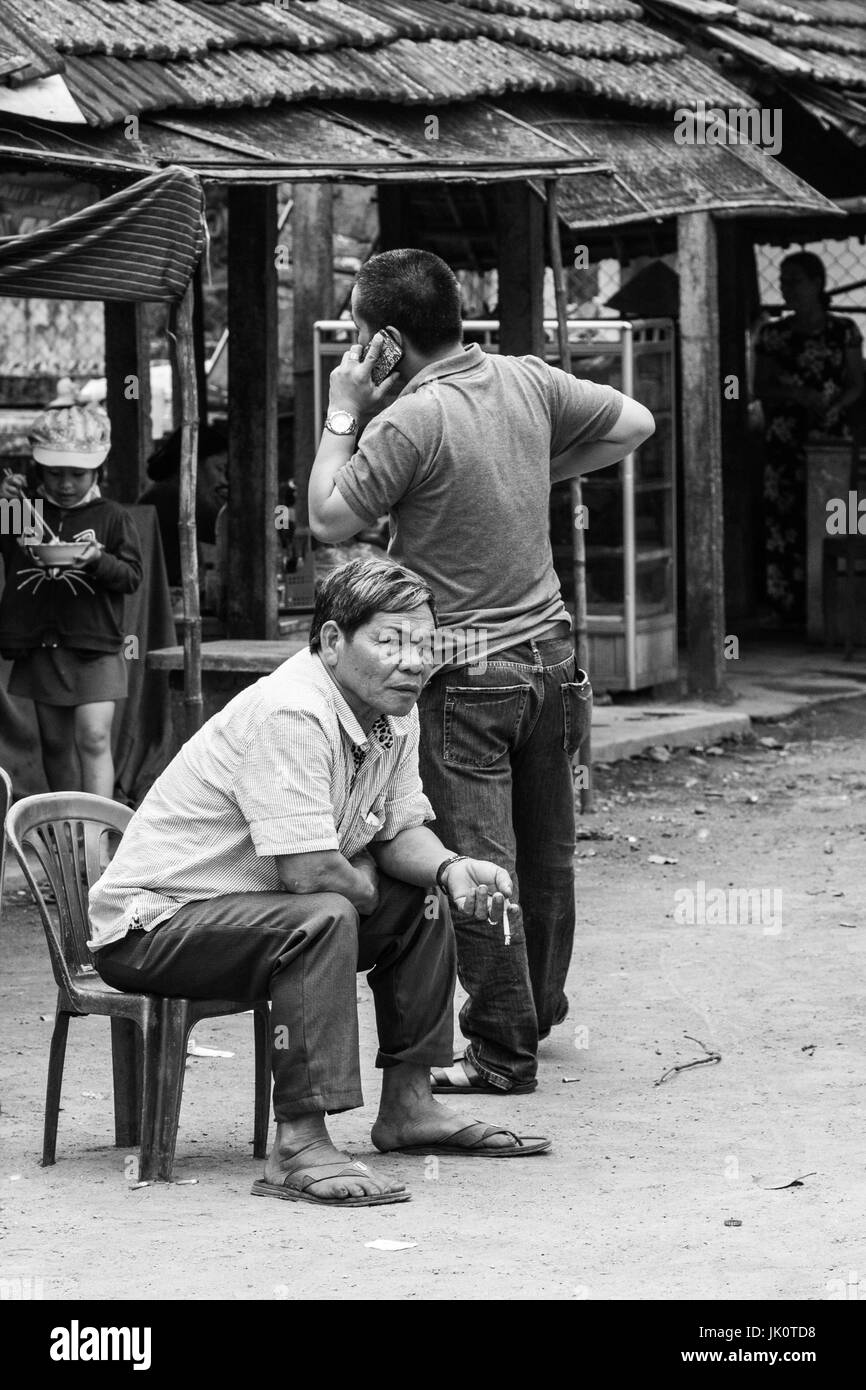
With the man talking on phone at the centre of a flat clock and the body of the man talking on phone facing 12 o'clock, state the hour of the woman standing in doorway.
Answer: The woman standing in doorway is roughly at 2 o'clock from the man talking on phone.

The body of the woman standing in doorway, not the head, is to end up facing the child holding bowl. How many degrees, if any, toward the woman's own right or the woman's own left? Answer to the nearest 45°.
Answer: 0° — they already face them

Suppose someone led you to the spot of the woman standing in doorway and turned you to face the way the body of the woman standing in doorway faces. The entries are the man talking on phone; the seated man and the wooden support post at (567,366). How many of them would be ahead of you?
3

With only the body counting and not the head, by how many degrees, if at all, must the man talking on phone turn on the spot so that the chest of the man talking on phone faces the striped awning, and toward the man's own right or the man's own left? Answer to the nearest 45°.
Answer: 0° — they already face it

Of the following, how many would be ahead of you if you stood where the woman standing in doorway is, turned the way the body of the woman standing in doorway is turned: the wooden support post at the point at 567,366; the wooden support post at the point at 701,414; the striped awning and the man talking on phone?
4

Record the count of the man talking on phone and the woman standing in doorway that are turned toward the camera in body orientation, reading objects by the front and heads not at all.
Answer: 1

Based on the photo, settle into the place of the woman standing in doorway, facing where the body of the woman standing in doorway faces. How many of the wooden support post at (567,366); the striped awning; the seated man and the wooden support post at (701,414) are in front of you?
4

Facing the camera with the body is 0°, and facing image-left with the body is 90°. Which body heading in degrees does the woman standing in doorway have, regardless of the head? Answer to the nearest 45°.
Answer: approximately 0°

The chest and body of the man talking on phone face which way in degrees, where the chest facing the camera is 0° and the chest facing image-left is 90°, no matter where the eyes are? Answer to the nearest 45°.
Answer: approximately 135°

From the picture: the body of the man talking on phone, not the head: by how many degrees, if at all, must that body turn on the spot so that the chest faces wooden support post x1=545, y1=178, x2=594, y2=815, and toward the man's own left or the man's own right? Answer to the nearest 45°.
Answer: approximately 45° to the man's own right

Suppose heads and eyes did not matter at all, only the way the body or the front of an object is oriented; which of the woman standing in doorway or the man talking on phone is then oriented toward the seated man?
the woman standing in doorway

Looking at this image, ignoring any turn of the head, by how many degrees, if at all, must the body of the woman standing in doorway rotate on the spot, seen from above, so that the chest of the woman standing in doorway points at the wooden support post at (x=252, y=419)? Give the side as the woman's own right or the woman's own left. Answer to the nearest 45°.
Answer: approximately 45° to the woman's own right
